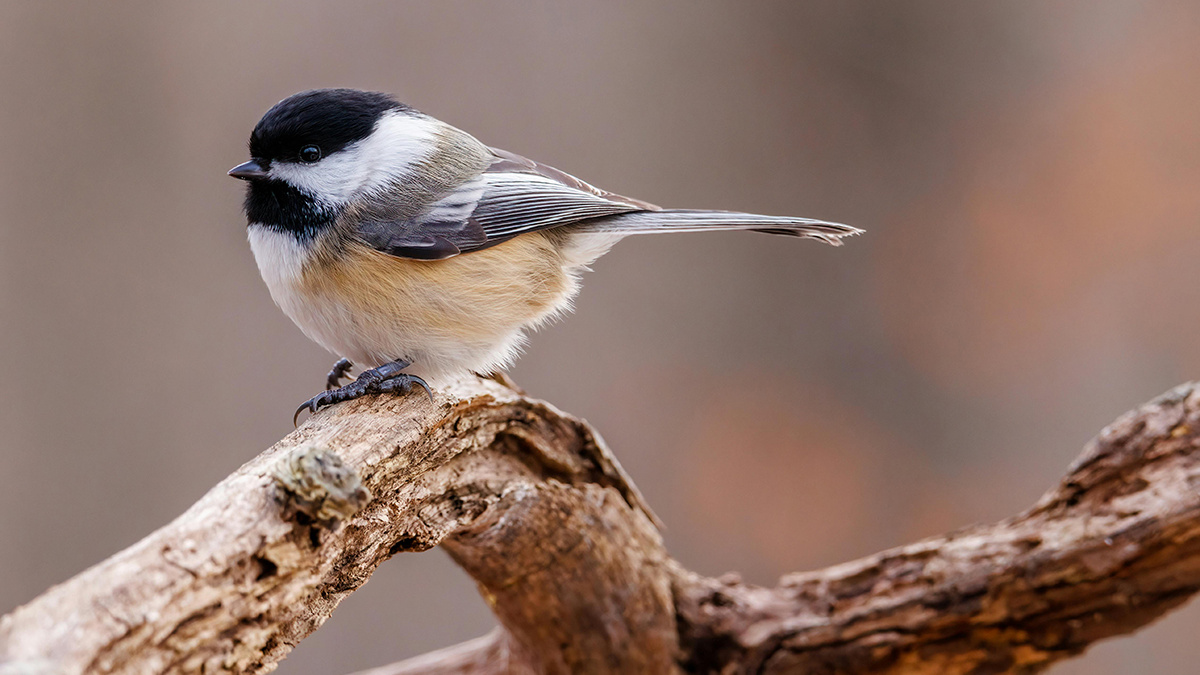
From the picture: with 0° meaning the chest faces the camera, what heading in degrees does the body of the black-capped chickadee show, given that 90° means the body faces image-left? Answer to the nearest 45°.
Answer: approximately 90°
